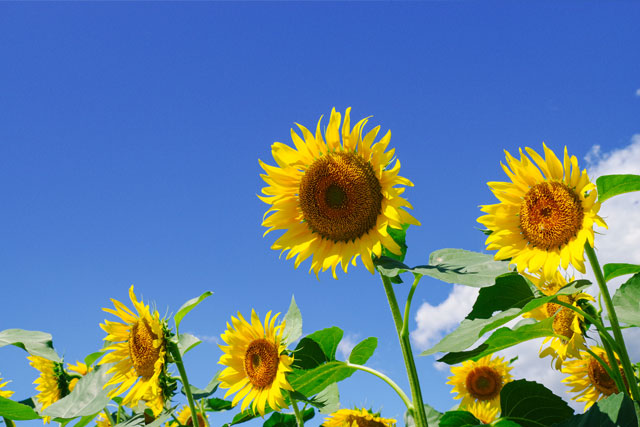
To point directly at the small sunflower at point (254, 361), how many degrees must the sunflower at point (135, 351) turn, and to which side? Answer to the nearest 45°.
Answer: approximately 135° to its left

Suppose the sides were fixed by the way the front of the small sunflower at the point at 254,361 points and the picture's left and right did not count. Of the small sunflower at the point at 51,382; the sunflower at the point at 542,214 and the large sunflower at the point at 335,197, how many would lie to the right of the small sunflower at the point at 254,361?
1

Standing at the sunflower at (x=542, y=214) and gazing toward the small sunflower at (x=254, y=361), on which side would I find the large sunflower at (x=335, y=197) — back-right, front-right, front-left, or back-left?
front-left

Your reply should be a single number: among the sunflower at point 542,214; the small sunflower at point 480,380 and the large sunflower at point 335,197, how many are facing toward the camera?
3

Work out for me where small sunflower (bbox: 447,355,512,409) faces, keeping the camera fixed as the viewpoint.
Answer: facing the viewer

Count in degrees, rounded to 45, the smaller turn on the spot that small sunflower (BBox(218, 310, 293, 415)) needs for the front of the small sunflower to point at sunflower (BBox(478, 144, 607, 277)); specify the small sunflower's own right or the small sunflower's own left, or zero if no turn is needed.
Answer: approximately 90° to the small sunflower's own left

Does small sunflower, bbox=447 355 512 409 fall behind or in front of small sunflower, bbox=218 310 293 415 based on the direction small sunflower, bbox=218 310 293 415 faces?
behind

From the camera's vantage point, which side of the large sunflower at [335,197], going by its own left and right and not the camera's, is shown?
front

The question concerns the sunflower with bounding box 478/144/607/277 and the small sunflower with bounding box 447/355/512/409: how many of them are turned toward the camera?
2

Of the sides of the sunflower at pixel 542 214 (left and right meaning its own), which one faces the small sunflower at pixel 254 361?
right

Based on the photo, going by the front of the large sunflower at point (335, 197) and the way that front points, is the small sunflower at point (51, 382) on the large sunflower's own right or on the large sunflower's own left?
on the large sunflower's own right
